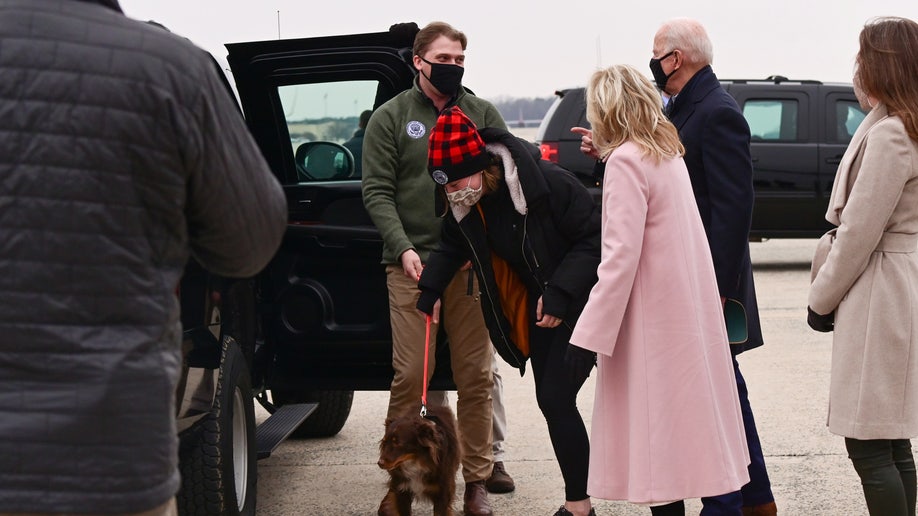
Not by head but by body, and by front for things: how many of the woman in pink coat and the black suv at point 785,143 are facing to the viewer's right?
1

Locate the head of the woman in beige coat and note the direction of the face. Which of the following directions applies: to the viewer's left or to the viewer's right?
to the viewer's left

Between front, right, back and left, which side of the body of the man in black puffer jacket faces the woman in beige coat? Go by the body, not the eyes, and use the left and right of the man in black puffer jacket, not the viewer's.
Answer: right

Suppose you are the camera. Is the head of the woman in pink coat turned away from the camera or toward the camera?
away from the camera

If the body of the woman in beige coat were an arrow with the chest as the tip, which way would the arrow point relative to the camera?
to the viewer's left

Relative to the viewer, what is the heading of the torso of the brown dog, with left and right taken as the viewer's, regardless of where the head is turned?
facing the viewer and to the left of the viewer

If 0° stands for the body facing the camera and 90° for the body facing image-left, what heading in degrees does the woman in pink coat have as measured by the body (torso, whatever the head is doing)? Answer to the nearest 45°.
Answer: approximately 135°

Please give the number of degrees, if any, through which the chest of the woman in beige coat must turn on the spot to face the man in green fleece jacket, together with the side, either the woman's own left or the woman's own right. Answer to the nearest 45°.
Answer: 0° — they already face them

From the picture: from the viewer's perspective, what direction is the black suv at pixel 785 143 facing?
to the viewer's right

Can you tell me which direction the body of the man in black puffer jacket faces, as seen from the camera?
away from the camera

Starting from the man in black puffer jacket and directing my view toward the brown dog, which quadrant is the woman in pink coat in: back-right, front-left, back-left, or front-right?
front-right

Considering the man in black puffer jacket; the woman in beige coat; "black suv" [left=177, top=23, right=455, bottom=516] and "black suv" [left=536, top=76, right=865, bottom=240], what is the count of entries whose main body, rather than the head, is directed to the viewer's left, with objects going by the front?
1
